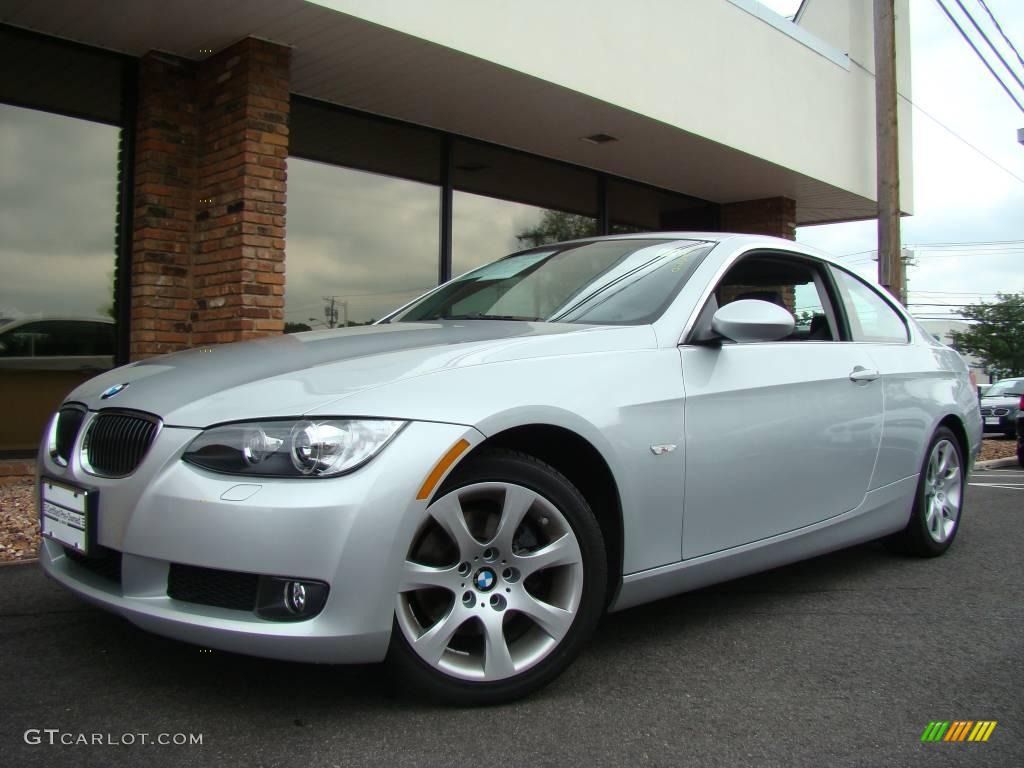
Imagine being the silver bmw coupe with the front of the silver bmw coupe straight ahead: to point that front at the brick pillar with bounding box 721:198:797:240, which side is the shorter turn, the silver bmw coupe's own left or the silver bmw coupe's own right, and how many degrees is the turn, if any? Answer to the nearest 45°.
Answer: approximately 135° to the silver bmw coupe's own right

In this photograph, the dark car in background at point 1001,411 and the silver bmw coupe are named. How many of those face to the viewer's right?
0

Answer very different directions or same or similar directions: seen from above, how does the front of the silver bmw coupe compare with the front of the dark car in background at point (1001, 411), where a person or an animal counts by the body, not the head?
same or similar directions

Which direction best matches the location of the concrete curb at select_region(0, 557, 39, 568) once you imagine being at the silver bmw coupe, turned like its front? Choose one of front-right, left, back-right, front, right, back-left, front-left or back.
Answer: right

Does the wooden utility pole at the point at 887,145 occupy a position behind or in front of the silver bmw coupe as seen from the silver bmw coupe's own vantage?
behind

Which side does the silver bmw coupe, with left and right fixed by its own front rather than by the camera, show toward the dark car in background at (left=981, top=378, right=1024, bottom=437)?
back

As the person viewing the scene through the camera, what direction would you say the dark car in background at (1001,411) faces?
facing the viewer and to the left of the viewer
